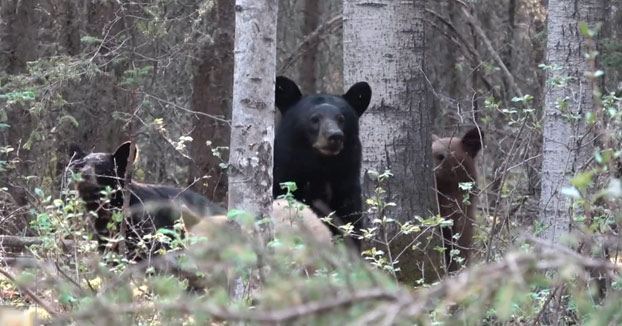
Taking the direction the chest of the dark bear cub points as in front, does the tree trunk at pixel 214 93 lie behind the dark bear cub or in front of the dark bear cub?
behind

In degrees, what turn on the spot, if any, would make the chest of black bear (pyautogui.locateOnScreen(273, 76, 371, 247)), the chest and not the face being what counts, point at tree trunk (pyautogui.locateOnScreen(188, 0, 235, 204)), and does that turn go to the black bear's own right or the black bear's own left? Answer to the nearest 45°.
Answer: approximately 180°

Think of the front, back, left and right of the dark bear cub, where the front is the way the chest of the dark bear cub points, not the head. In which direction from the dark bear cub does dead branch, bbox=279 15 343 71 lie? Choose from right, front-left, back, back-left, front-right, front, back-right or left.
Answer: back

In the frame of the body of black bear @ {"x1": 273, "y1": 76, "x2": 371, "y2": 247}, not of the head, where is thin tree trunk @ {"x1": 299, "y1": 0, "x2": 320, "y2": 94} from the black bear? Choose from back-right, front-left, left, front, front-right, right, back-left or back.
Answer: back

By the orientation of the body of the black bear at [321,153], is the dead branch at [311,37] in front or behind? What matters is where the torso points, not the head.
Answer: behind

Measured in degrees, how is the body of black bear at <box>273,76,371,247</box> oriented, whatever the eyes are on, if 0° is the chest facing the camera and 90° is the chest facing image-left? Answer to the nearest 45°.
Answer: approximately 0°
